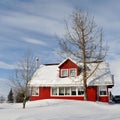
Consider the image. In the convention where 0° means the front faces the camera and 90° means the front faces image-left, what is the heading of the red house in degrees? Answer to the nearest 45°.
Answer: approximately 0°
